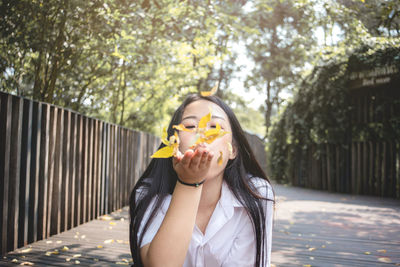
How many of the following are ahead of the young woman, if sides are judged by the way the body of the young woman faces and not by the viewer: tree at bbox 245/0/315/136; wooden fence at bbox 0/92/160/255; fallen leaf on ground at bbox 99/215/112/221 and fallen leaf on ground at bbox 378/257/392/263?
0

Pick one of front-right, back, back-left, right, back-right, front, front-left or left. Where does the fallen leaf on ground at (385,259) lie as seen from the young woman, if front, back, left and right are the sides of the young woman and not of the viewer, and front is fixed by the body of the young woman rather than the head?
back-left

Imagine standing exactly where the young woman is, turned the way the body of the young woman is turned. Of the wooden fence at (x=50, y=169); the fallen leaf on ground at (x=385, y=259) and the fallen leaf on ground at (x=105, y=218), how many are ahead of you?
0

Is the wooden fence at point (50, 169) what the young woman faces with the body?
no

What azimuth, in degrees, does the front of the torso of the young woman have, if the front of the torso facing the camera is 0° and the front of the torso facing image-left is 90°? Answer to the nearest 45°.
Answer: approximately 0°

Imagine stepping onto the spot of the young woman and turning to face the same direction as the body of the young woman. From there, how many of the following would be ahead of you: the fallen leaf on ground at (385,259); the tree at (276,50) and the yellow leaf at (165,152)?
1

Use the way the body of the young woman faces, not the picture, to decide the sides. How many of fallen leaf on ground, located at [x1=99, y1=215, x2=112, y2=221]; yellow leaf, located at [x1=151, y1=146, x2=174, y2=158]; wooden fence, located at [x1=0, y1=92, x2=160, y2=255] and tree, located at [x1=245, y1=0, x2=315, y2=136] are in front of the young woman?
1

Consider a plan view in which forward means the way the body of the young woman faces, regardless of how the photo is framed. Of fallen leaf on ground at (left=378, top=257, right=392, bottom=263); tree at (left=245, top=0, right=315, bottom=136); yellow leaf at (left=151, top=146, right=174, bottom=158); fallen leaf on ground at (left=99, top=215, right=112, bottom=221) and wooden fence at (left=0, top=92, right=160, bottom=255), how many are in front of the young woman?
1

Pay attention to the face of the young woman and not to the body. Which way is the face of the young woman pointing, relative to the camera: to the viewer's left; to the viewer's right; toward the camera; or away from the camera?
toward the camera

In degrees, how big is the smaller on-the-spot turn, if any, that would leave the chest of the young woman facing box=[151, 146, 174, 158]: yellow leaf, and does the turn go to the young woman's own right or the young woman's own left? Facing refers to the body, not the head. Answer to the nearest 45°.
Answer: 0° — they already face it

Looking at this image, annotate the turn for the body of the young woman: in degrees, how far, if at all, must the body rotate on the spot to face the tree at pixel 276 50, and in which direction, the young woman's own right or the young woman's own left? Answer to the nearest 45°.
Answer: approximately 180°

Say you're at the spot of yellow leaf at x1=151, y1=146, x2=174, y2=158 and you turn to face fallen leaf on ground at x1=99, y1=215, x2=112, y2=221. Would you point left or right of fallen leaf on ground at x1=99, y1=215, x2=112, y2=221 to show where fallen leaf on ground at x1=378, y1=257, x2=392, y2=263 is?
right

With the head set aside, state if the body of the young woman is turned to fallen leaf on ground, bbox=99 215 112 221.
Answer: no
